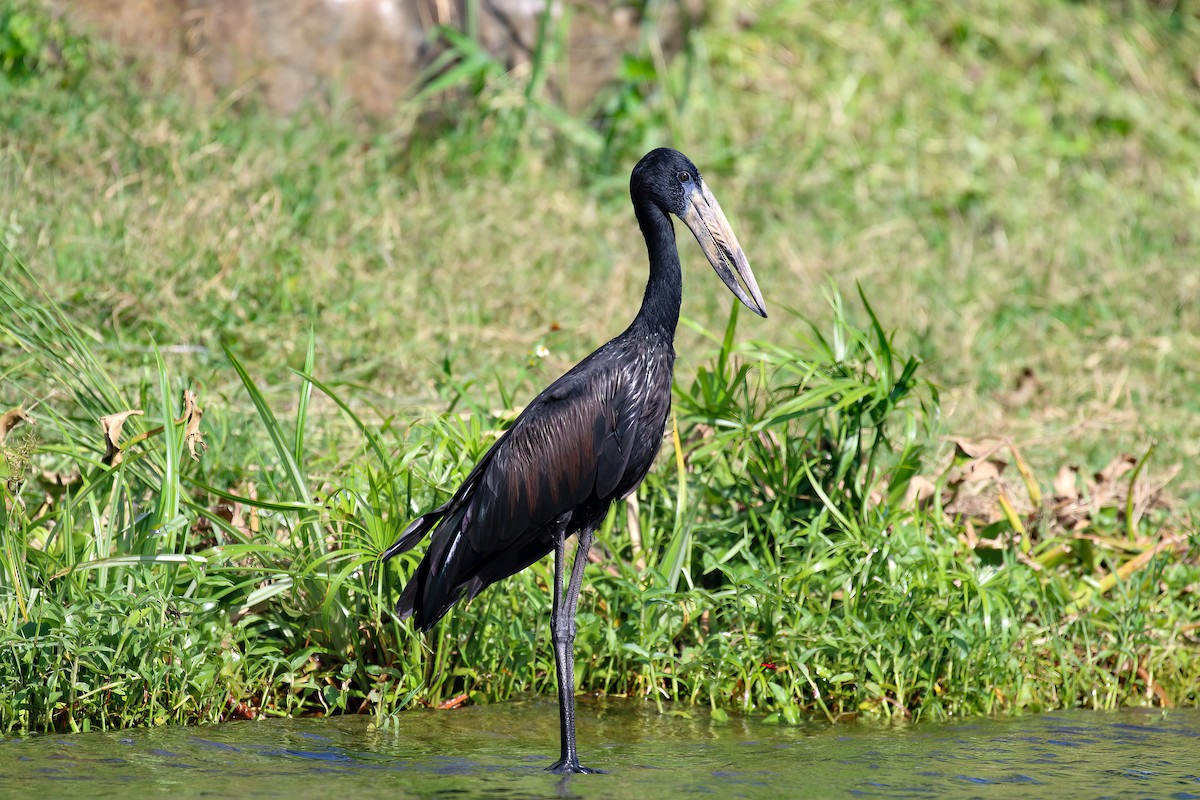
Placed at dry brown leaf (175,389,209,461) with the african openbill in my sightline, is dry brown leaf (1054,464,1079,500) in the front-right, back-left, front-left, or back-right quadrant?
front-left

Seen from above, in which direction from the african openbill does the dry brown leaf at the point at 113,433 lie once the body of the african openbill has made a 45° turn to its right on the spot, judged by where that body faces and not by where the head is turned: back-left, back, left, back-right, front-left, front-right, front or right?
back-right

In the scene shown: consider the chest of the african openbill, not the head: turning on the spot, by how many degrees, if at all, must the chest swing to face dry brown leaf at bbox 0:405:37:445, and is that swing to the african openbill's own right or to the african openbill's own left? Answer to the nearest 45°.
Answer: approximately 180°

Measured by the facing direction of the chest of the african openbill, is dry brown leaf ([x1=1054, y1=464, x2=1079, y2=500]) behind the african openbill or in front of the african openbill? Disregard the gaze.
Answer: in front

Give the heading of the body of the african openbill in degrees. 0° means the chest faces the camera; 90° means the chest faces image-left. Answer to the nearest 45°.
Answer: approximately 270°

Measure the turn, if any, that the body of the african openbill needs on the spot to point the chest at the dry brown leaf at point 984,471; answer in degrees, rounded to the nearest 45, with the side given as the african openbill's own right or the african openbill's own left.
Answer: approximately 45° to the african openbill's own left

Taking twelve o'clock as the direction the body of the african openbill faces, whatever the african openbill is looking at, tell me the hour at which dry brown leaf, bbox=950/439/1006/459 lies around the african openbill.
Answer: The dry brown leaf is roughly at 11 o'clock from the african openbill.

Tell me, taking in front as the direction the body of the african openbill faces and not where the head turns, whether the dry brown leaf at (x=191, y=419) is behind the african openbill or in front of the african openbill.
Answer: behind
